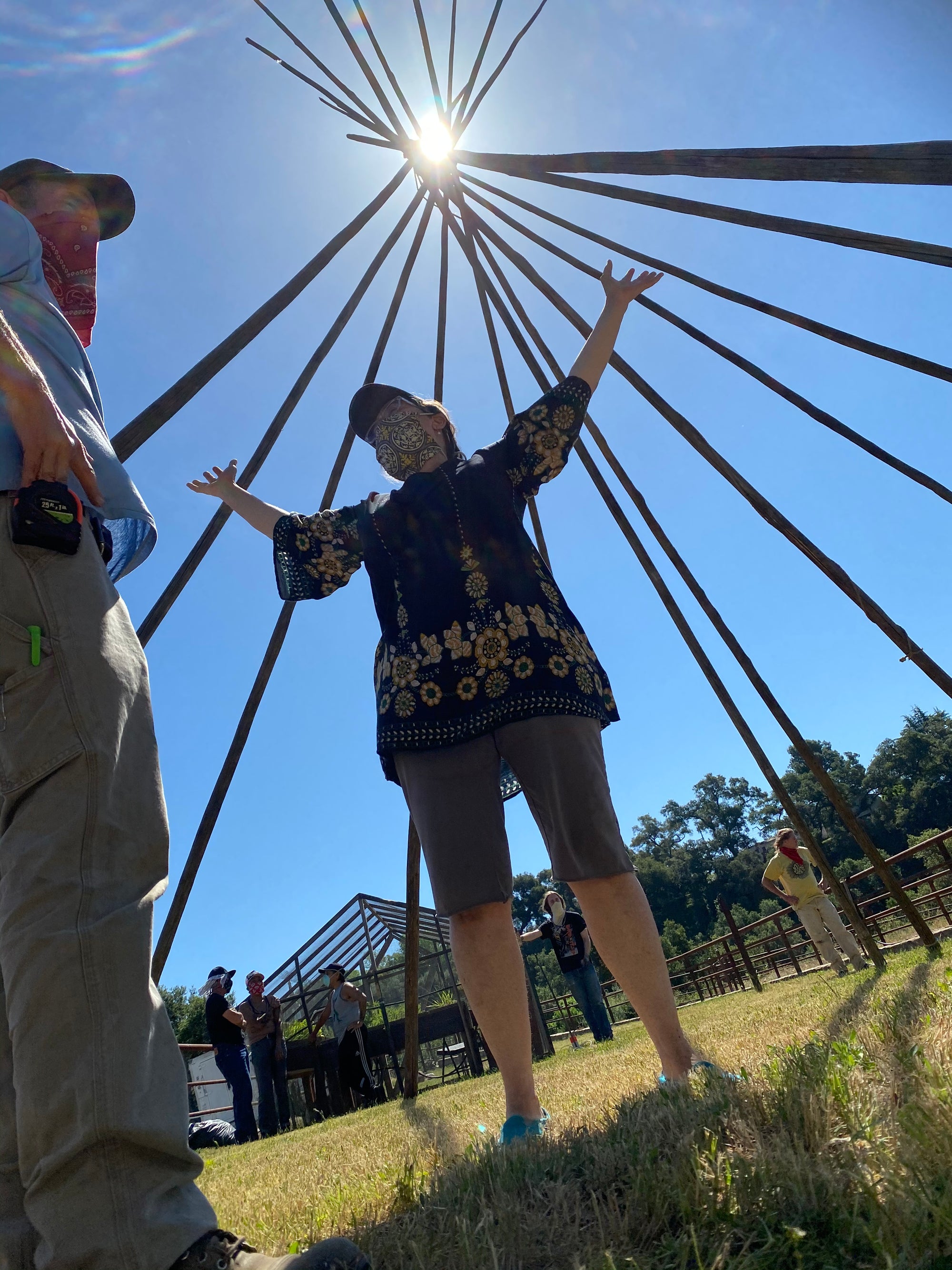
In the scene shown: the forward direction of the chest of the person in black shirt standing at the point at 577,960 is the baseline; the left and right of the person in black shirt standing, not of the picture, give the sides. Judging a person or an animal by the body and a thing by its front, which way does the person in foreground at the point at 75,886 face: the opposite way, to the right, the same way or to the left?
to the left

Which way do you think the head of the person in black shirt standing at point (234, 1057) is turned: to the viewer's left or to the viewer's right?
to the viewer's right

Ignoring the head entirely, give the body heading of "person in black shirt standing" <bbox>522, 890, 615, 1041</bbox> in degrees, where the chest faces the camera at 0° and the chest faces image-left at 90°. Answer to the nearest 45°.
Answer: approximately 0°

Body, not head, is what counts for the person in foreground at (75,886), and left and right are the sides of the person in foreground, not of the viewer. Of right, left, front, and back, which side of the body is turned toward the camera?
right

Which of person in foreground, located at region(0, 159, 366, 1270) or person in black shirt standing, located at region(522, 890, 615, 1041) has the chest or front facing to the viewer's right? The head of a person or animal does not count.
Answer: the person in foreground

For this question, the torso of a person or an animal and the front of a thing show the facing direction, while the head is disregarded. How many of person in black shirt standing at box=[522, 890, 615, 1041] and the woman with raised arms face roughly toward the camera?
2

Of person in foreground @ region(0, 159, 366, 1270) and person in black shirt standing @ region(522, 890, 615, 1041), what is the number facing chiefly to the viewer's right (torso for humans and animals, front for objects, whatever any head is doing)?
1
